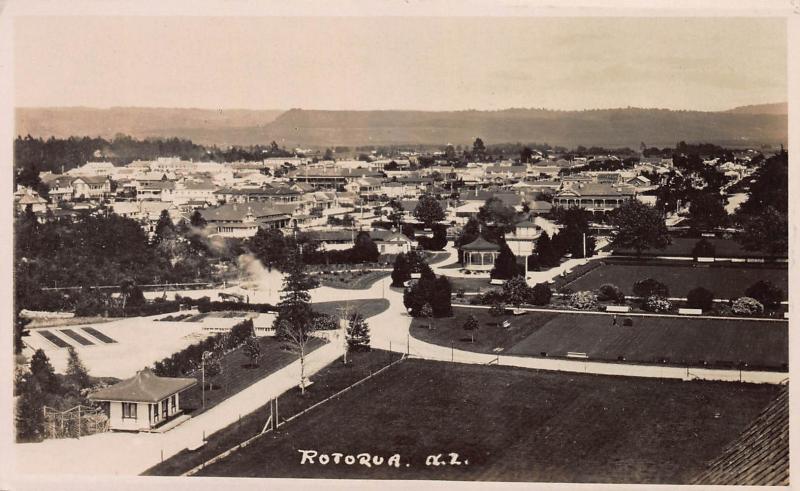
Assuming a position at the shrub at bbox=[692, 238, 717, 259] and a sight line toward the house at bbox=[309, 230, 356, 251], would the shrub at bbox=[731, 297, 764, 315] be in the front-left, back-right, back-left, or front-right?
back-left

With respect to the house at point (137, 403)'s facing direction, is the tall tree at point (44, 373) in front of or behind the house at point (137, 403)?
behind

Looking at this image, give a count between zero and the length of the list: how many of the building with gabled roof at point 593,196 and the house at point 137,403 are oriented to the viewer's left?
0

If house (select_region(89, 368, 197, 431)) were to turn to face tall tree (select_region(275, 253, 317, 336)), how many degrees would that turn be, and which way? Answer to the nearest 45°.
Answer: approximately 90° to its left

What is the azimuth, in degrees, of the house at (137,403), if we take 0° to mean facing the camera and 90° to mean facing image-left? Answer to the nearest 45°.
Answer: approximately 315°

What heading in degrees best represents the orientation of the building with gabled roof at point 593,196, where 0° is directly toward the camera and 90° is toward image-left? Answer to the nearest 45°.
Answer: approximately 0°

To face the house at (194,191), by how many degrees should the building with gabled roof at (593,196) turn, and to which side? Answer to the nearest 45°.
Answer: approximately 90° to its right
